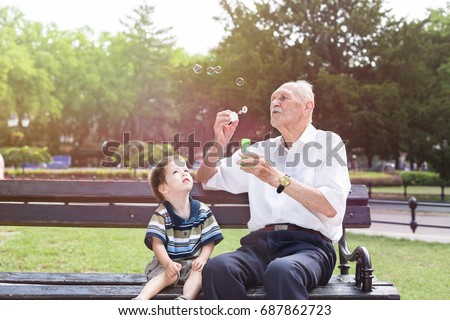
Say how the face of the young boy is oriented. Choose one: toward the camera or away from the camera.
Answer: toward the camera

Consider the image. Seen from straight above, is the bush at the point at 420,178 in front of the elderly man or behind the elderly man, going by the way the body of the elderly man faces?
behind

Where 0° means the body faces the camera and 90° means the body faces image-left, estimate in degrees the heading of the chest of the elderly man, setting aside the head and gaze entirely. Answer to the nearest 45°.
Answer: approximately 45°

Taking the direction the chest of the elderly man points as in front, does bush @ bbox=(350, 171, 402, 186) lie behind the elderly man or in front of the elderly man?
behind

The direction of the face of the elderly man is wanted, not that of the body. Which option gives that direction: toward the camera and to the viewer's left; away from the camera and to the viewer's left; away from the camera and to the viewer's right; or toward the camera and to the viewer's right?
toward the camera and to the viewer's left

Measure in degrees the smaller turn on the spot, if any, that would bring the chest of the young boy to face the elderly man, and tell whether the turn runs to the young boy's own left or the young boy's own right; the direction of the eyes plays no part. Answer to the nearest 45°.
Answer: approximately 90° to the young boy's own left

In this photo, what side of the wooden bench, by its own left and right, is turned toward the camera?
front

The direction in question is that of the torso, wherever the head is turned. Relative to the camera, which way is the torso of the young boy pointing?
toward the camera

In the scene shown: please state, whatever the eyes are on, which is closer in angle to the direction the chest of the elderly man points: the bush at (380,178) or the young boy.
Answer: the young boy

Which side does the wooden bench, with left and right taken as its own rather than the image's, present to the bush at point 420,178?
back

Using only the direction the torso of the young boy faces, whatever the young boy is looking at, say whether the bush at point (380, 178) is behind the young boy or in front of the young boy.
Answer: behind
